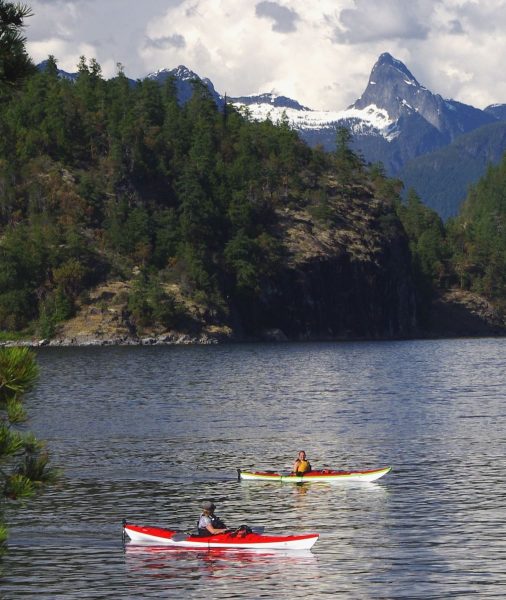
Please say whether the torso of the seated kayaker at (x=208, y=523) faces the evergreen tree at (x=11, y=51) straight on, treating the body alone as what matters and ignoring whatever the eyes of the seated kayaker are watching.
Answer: no

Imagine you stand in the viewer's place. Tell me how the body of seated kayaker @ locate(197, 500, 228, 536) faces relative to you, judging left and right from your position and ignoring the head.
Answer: facing to the right of the viewer
